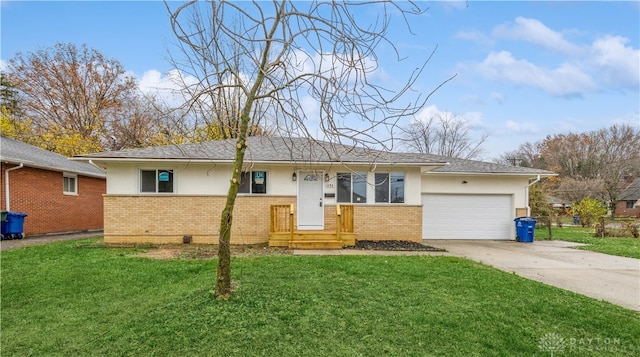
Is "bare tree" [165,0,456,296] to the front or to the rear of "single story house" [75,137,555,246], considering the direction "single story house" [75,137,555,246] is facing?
to the front

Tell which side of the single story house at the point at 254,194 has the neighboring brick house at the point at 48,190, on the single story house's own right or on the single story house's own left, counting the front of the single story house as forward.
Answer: on the single story house's own right

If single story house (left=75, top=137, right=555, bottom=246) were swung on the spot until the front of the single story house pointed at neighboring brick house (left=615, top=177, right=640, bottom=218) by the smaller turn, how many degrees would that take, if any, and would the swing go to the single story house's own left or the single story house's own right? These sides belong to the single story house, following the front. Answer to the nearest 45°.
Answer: approximately 135° to the single story house's own left

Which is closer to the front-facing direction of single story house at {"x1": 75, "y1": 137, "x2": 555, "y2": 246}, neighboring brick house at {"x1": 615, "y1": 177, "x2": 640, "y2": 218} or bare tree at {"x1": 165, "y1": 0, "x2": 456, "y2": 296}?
the bare tree

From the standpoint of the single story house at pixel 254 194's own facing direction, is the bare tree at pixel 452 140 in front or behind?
behind

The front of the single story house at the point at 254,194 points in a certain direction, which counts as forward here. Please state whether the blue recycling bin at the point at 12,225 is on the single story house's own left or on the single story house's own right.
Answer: on the single story house's own right

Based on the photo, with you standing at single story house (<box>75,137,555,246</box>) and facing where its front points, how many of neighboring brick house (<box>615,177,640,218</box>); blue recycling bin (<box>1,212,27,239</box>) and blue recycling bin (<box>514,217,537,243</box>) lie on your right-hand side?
1

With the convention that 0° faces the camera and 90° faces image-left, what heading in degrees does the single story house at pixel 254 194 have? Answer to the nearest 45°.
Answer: approximately 0°

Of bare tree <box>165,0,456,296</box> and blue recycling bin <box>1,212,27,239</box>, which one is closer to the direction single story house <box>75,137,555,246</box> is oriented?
the bare tree

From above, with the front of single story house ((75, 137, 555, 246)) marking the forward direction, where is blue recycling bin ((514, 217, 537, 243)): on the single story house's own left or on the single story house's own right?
on the single story house's own left
